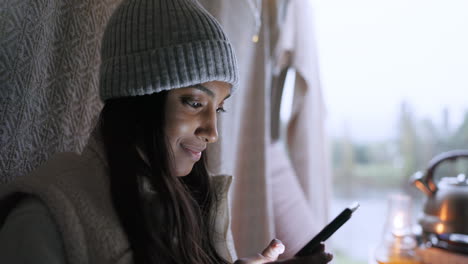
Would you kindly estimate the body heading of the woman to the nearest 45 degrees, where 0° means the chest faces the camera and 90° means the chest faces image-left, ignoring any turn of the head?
approximately 315°

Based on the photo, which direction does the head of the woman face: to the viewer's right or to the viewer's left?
to the viewer's right

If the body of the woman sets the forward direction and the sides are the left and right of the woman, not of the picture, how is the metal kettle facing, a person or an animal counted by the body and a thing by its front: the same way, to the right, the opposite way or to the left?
the opposite way

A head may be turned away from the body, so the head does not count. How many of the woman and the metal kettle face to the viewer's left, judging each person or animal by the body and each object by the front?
1

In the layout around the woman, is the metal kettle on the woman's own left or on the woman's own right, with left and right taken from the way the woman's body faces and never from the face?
on the woman's own left

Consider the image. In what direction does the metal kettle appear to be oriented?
to the viewer's left

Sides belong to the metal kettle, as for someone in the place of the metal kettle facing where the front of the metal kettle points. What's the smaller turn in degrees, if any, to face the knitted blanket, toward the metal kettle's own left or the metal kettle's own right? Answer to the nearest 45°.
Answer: approximately 45° to the metal kettle's own left
